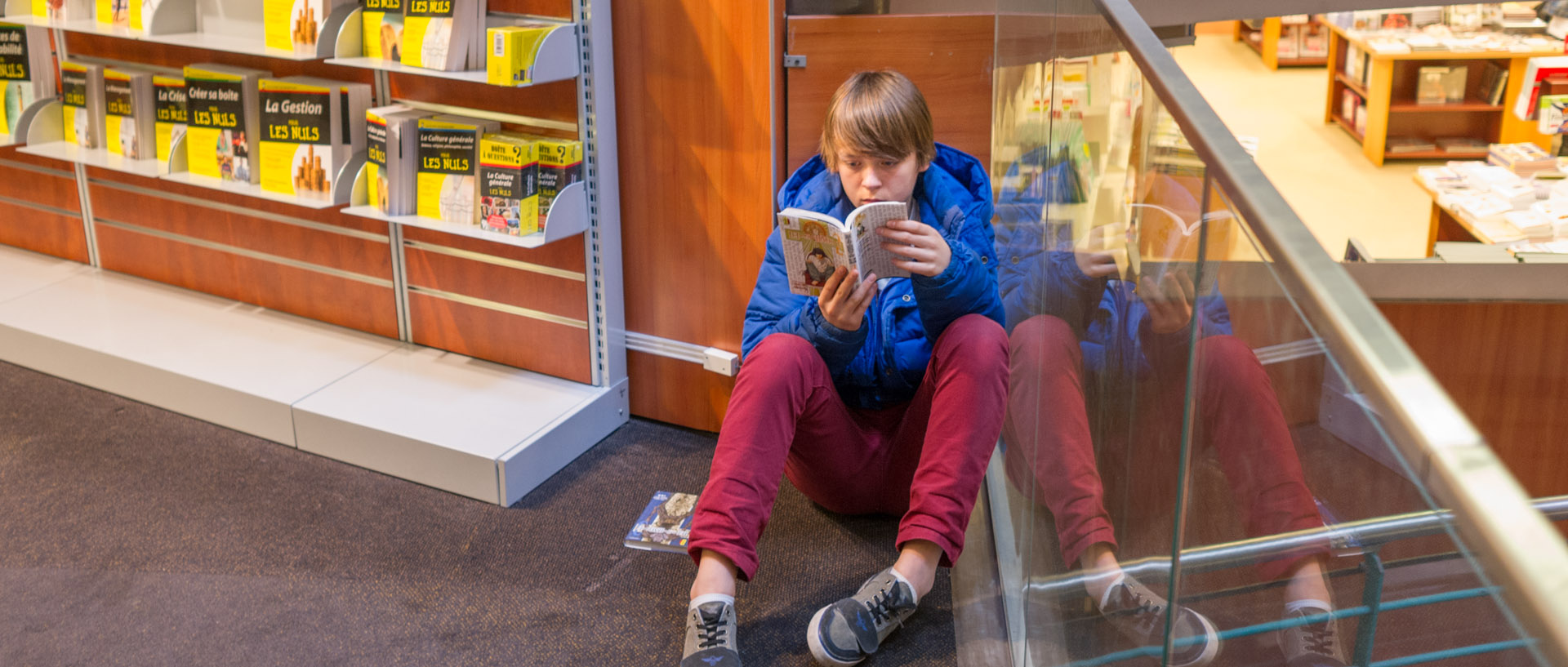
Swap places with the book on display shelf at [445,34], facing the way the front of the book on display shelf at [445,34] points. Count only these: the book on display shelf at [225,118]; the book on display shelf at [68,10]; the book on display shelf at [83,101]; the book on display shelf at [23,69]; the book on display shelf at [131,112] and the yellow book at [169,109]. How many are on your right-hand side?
6

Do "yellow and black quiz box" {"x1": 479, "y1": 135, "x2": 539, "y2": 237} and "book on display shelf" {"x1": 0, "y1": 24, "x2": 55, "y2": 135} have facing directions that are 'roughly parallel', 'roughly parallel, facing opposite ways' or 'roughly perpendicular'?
roughly parallel

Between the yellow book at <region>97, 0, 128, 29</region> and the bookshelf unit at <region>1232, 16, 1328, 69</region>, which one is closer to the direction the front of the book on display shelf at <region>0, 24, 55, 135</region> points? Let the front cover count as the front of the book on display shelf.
the yellow book

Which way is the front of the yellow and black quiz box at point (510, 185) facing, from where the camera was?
facing the viewer and to the left of the viewer

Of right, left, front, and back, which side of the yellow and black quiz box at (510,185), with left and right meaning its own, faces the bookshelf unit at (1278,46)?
back

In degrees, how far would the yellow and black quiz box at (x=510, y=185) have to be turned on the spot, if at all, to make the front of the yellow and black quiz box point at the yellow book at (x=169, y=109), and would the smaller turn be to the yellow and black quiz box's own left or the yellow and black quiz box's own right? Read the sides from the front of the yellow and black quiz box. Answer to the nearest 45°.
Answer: approximately 90° to the yellow and black quiz box's own right

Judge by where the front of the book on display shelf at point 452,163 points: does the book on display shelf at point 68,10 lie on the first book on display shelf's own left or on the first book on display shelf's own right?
on the first book on display shelf's own right

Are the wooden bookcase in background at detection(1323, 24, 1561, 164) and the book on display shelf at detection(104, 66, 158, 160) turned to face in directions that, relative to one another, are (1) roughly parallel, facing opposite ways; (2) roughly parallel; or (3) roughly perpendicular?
roughly parallel

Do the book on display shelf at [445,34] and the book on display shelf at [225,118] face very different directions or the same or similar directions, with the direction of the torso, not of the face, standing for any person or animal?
same or similar directions

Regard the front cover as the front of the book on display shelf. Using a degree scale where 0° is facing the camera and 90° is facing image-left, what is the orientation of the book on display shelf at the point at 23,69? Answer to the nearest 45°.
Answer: approximately 45°

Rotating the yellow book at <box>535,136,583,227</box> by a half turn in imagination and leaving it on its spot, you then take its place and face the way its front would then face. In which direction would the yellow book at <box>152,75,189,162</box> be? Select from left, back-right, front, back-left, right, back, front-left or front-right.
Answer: left

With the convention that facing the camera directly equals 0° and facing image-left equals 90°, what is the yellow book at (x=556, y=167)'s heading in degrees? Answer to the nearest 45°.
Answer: approximately 45°

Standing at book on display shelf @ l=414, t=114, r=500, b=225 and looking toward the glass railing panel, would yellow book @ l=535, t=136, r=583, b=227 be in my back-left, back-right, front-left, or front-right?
front-left

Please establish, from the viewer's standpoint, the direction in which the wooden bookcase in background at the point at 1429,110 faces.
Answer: facing the viewer

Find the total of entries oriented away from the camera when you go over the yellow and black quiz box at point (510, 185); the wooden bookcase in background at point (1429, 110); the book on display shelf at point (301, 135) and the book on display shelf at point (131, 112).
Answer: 0

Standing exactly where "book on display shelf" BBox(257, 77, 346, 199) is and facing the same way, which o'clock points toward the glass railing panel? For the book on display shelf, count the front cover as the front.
The glass railing panel is roughly at 10 o'clock from the book on display shelf.

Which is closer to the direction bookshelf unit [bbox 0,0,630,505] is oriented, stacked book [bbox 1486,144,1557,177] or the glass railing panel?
the glass railing panel

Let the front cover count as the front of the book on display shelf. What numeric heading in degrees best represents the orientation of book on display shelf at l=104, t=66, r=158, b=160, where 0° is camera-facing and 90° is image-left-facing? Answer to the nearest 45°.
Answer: approximately 45°
